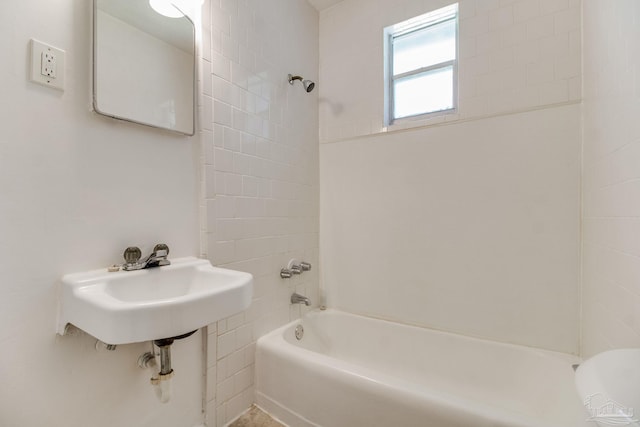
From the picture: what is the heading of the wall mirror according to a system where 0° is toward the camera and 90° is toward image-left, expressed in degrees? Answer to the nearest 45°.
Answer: approximately 315°

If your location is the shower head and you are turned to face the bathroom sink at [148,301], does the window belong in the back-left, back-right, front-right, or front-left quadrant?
back-left

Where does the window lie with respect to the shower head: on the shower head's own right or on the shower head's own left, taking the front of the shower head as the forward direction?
on the shower head's own left

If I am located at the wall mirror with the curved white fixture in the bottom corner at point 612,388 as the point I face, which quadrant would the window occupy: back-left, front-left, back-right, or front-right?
front-left

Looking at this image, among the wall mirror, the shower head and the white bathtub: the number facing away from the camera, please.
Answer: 0

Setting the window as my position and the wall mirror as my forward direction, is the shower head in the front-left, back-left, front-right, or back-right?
front-right

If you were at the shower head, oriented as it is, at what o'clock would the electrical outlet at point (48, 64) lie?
The electrical outlet is roughly at 3 o'clock from the shower head.

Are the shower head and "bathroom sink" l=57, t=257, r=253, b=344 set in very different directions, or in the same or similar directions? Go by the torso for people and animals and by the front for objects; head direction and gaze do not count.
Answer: same or similar directions

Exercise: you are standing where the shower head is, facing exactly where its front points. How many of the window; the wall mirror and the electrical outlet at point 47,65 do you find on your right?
2

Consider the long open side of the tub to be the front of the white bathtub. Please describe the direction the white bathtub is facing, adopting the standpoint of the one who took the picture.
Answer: facing the viewer and to the left of the viewer

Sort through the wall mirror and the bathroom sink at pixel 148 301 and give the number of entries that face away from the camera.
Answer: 0

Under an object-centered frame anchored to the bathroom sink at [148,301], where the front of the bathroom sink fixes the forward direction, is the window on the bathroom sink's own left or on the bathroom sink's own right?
on the bathroom sink's own left

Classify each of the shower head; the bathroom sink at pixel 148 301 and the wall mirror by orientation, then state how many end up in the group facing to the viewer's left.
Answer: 0
